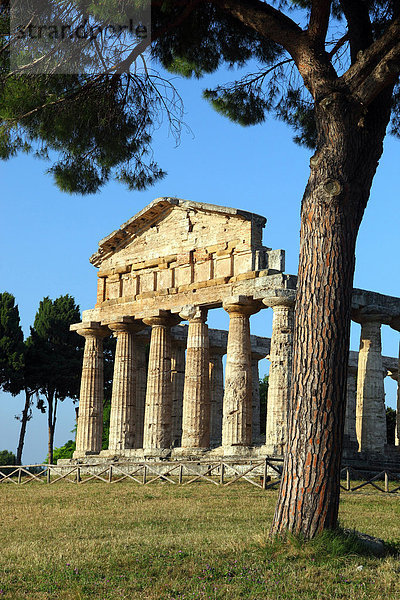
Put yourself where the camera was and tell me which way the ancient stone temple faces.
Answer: facing the viewer and to the left of the viewer
